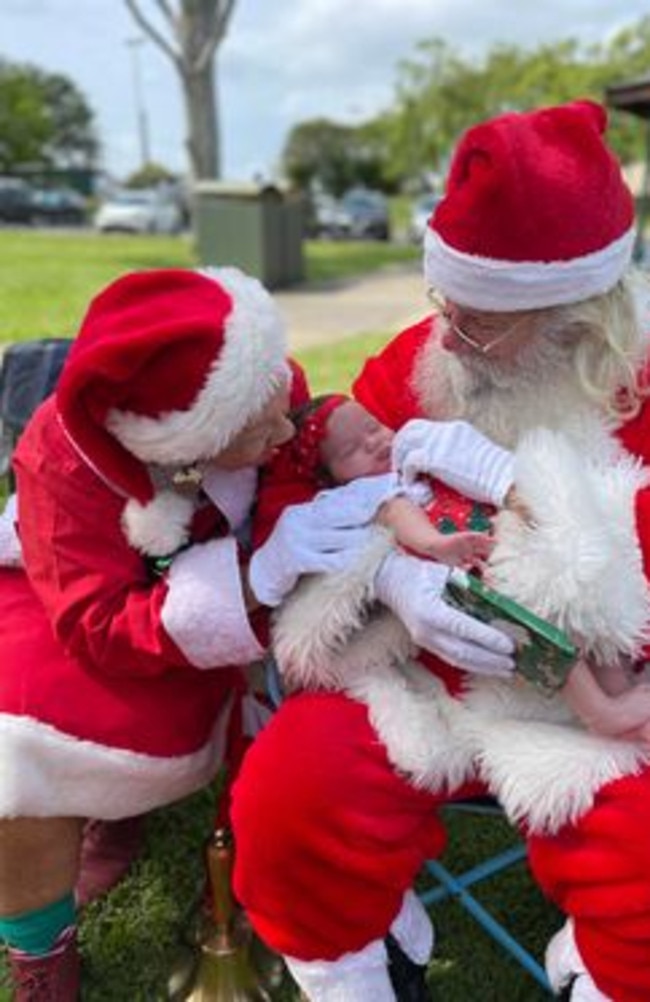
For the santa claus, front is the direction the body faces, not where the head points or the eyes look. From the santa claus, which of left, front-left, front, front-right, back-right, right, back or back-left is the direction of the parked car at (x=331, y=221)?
back-right

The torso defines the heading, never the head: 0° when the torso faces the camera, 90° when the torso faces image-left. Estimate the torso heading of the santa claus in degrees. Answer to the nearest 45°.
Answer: approximately 45°

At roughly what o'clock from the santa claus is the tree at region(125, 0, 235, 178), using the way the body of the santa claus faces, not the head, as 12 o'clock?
The tree is roughly at 4 o'clock from the santa claus.

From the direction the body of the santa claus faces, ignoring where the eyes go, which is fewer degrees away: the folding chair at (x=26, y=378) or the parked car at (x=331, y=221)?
the folding chair

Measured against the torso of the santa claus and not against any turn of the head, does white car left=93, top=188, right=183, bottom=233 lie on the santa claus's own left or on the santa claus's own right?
on the santa claus's own right
